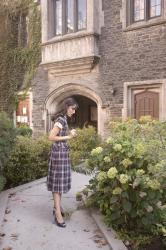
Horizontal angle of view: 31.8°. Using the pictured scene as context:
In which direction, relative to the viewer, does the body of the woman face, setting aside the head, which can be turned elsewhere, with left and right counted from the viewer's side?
facing to the right of the viewer

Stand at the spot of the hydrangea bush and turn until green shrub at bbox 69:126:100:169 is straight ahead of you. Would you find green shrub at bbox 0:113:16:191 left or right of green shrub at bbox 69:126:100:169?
left

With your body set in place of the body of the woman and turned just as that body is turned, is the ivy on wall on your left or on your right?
on your left

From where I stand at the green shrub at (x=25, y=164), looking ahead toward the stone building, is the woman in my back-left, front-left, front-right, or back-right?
back-right

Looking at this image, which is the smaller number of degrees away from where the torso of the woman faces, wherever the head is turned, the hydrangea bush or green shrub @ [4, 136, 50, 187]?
the hydrangea bush

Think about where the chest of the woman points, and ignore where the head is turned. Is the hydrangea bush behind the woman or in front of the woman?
in front

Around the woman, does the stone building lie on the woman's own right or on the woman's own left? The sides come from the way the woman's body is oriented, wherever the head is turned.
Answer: on the woman's own left

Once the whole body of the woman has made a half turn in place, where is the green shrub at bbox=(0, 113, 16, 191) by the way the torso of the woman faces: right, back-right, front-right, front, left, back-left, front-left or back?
front-right
